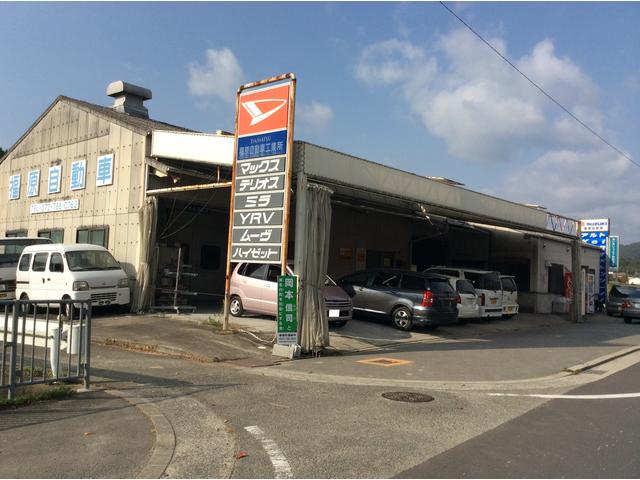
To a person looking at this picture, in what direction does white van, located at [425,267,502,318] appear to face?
facing away from the viewer and to the left of the viewer

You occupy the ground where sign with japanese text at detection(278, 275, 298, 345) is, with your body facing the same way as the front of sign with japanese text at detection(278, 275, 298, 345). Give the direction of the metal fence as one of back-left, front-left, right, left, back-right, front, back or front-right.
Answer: front-right

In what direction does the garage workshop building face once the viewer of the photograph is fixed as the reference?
facing the viewer and to the right of the viewer

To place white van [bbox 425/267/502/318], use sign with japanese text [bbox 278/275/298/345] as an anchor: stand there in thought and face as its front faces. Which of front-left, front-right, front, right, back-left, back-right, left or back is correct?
back-left

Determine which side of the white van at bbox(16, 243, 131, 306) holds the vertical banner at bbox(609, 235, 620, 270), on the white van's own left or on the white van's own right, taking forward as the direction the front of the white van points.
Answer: on the white van's own left

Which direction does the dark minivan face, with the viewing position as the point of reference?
facing away from the viewer and to the left of the viewer

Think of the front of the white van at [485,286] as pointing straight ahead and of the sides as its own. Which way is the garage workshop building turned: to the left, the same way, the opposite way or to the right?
the opposite way

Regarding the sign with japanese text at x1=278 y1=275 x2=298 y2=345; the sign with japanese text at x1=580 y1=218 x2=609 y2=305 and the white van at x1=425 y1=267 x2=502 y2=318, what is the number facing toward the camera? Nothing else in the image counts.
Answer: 2

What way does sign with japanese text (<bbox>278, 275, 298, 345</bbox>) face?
toward the camera

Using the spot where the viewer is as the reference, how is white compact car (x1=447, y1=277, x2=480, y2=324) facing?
facing away from the viewer and to the left of the viewer

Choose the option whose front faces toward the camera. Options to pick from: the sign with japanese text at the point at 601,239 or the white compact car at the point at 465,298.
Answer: the sign with japanese text

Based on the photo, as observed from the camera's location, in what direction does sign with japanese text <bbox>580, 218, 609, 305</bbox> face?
facing the viewer

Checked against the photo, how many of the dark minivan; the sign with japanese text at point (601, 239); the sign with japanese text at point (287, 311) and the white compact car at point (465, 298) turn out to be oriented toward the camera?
2
